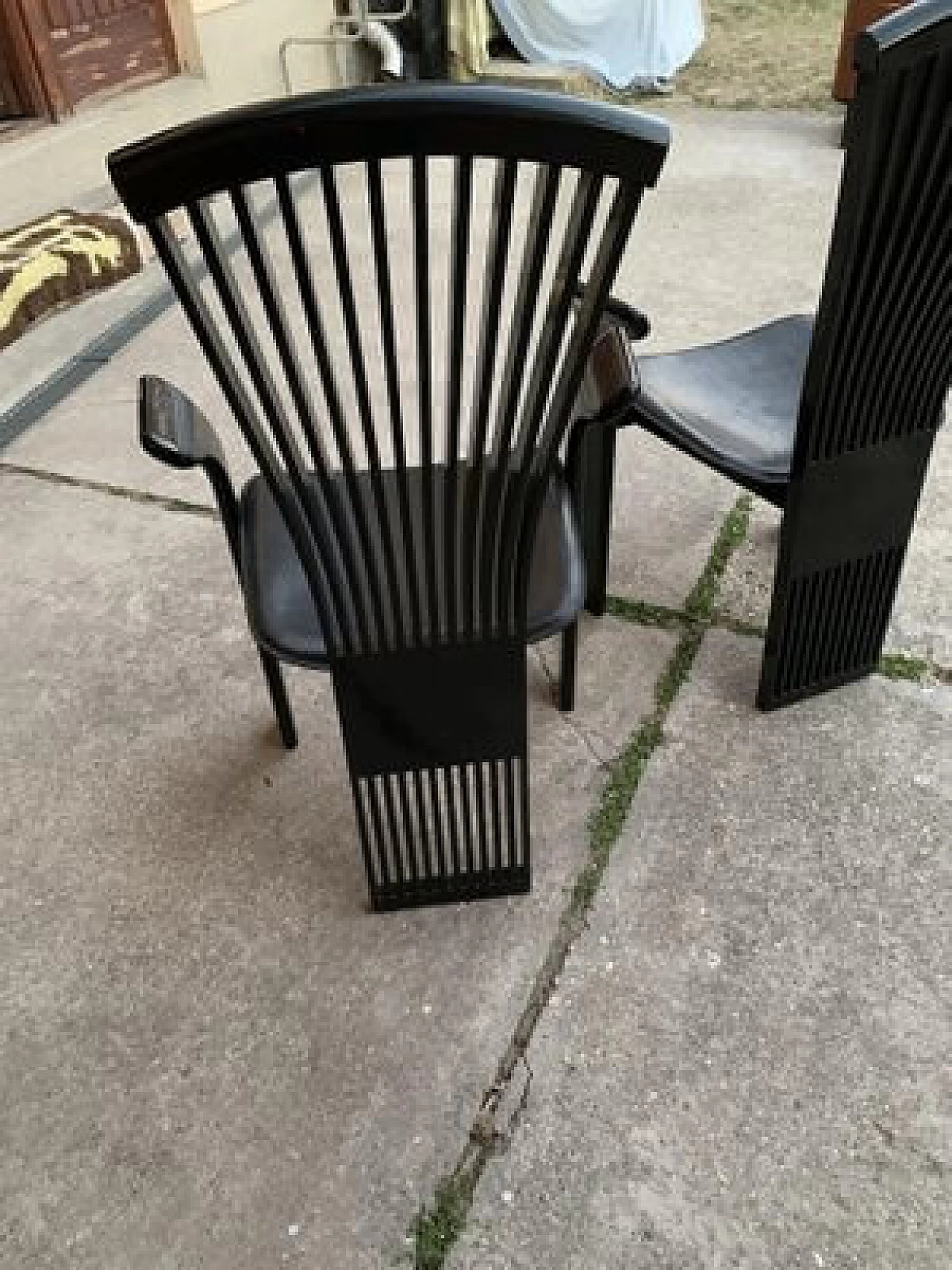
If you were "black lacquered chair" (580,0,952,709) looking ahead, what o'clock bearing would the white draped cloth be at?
The white draped cloth is roughly at 1 o'clock from the black lacquered chair.

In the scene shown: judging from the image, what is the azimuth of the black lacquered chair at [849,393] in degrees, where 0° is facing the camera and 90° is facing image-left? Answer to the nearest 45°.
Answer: approximately 135°

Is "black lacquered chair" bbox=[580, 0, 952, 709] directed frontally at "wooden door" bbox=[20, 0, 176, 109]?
yes

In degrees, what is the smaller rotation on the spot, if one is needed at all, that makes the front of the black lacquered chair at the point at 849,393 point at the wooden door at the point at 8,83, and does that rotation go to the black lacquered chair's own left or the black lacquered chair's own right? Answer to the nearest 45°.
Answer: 0° — it already faces it

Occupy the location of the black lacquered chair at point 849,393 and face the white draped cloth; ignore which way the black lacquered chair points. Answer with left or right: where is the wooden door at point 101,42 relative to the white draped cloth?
left
